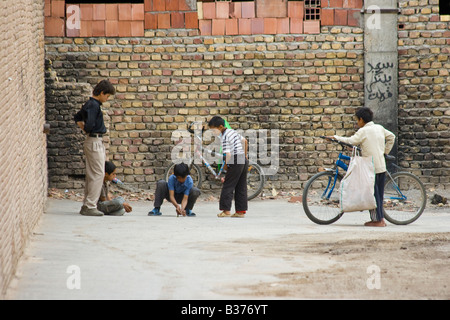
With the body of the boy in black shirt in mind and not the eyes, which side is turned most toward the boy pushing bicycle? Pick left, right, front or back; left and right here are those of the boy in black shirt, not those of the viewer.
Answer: front

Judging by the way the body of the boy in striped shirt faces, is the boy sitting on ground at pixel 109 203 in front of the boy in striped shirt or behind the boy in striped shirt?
in front

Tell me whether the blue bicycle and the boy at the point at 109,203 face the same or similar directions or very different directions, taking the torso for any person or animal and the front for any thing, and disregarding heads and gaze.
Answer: very different directions

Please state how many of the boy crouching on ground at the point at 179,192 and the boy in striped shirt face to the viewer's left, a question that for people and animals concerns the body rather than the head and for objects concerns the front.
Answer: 1

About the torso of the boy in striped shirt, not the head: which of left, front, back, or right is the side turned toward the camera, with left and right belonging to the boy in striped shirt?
left

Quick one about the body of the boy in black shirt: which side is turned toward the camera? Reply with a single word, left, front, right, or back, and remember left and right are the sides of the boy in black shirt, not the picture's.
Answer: right

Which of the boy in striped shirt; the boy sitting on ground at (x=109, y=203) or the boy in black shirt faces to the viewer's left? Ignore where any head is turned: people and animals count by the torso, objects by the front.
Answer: the boy in striped shirt

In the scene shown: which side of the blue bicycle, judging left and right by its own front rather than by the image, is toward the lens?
left

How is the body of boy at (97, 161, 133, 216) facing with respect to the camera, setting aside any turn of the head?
to the viewer's right

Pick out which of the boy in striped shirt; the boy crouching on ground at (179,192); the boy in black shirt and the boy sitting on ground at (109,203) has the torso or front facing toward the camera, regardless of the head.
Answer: the boy crouching on ground at (179,192)

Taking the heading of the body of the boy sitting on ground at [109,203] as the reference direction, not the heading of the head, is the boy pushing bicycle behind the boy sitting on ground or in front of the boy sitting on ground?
in front
